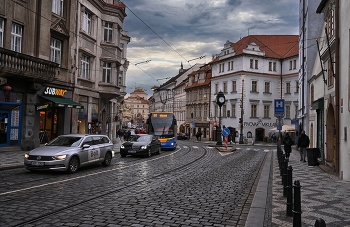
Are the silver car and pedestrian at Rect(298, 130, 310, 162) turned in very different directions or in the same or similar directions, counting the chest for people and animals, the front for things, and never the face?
very different directions

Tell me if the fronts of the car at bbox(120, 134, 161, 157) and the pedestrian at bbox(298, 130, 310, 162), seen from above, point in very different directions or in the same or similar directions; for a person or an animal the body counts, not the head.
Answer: very different directions

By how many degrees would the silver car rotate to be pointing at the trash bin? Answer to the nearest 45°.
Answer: approximately 135° to its left

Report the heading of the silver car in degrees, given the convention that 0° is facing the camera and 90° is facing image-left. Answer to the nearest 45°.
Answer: approximately 45°

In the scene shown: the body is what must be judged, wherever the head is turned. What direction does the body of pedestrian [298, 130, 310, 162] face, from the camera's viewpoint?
away from the camera

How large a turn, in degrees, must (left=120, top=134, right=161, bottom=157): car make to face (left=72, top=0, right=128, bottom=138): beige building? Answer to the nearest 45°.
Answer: approximately 90° to its right

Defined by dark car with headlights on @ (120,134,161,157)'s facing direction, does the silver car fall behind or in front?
in front

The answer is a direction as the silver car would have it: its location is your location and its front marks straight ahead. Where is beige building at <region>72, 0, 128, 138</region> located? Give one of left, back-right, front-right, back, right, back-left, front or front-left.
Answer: back-right
